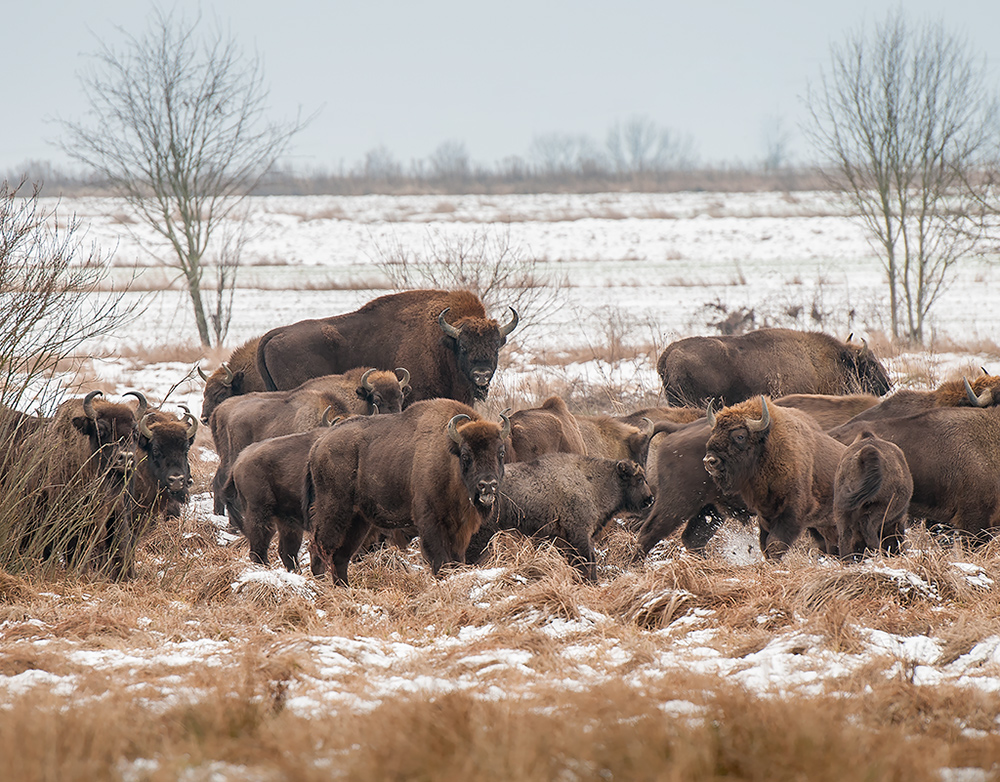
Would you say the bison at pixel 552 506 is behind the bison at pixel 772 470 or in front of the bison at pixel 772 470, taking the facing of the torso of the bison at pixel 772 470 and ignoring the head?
in front

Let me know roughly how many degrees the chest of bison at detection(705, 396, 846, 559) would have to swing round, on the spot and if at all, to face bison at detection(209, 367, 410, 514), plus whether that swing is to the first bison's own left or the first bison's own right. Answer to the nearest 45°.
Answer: approximately 45° to the first bison's own right

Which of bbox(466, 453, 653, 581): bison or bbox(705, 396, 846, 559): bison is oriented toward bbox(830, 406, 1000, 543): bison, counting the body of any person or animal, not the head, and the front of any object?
bbox(466, 453, 653, 581): bison

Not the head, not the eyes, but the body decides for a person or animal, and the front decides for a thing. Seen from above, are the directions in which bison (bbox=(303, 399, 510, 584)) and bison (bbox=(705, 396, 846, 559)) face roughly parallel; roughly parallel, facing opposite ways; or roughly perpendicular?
roughly perpendicular

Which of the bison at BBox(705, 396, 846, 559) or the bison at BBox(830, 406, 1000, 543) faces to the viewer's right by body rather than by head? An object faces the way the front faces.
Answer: the bison at BBox(830, 406, 1000, 543)

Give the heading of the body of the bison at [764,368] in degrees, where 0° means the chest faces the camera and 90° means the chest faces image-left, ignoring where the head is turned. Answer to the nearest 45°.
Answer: approximately 270°

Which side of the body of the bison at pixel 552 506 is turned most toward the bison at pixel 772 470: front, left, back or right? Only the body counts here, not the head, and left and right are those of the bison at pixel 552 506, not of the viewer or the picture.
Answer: front

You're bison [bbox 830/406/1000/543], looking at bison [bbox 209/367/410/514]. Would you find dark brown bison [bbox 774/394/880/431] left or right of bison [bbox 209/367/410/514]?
right

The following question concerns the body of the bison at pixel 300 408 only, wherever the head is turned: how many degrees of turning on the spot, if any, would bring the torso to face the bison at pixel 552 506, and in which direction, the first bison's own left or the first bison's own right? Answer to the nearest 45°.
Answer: approximately 45° to the first bison's own right

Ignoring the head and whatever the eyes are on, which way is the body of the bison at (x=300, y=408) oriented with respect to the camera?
to the viewer's right

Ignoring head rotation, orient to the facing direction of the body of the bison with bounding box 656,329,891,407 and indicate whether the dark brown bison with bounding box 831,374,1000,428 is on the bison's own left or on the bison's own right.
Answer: on the bison's own right
